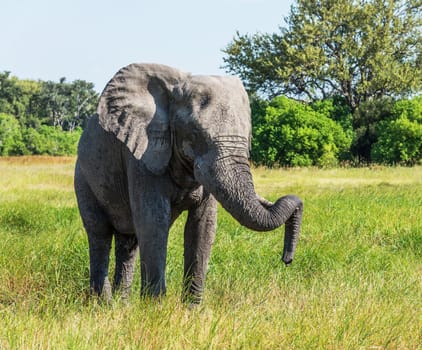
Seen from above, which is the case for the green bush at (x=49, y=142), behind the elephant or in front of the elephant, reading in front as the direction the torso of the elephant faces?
behind

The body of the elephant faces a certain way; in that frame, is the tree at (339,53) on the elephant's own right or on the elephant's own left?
on the elephant's own left

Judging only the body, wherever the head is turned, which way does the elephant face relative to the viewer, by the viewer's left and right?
facing the viewer and to the right of the viewer

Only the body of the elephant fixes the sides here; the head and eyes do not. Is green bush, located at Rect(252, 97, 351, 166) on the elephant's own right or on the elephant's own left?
on the elephant's own left

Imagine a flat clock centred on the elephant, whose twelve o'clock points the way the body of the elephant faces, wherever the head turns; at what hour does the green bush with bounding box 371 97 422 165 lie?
The green bush is roughly at 8 o'clock from the elephant.
